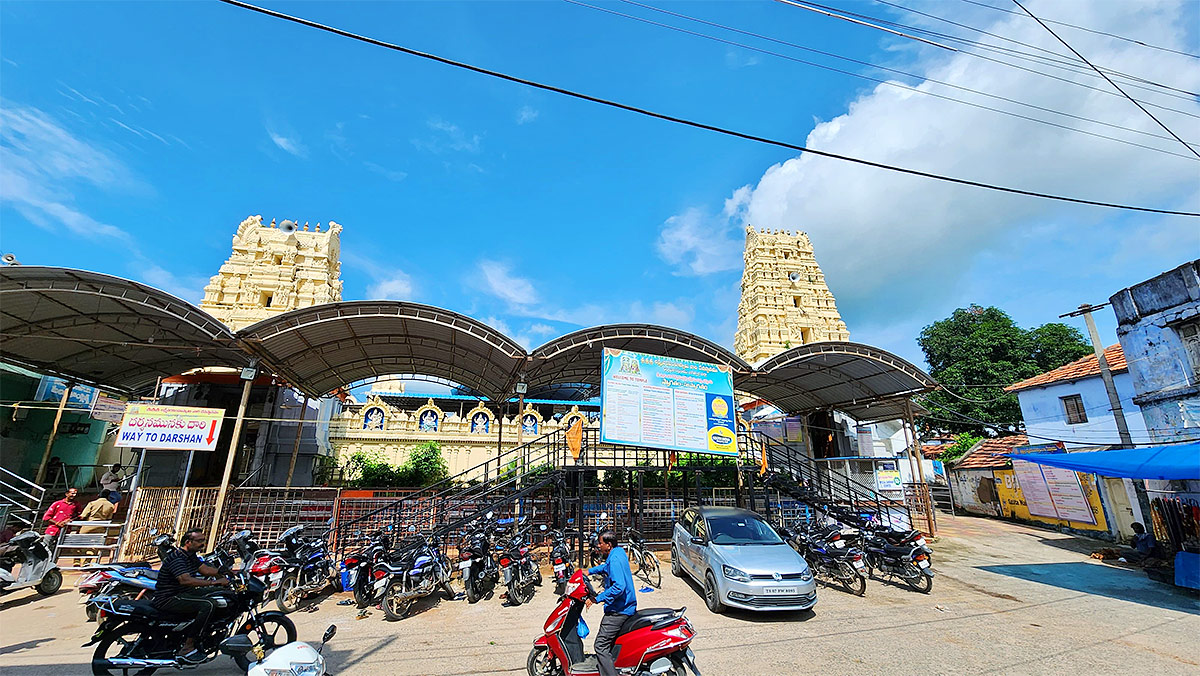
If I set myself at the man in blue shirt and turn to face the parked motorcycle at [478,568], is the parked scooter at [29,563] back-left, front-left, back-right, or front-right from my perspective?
front-left

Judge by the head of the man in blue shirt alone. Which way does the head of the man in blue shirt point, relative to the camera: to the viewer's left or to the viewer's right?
to the viewer's left

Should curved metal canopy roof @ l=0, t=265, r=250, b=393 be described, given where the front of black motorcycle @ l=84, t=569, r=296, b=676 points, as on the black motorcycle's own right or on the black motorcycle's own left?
on the black motorcycle's own left

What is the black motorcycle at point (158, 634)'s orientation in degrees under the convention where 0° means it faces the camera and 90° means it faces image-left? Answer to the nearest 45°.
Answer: approximately 270°

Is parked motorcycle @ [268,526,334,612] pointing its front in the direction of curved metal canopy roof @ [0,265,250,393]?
no

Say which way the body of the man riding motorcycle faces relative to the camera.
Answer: to the viewer's right

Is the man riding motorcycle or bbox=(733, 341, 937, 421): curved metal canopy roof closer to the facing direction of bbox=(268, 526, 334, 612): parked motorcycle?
the curved metal canopy roof

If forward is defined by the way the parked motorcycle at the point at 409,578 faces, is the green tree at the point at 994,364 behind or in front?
in front
